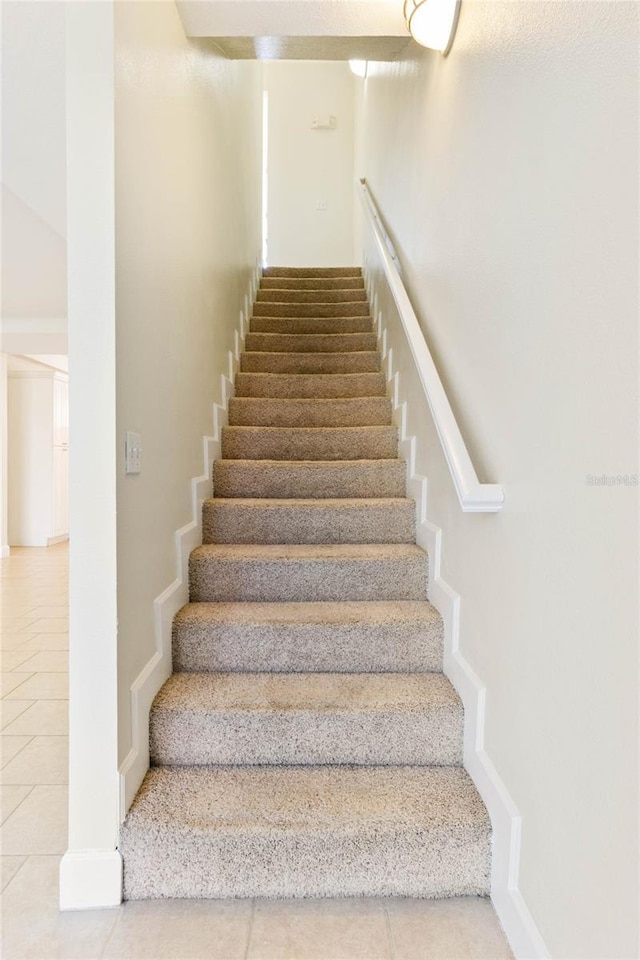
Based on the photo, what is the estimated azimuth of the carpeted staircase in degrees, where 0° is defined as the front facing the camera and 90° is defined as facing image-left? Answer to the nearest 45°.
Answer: approximately 0°
